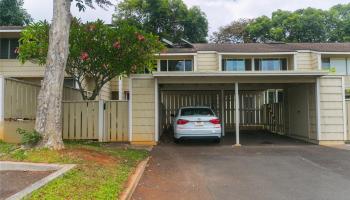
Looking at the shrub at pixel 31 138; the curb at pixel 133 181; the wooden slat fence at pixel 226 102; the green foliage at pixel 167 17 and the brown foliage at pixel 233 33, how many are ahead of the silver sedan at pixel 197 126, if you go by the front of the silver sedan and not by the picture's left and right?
3

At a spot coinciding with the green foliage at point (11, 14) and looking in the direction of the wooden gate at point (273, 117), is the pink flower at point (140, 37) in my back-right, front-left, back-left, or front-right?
front-right

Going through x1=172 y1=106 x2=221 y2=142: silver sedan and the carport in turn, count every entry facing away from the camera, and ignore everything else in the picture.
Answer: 1

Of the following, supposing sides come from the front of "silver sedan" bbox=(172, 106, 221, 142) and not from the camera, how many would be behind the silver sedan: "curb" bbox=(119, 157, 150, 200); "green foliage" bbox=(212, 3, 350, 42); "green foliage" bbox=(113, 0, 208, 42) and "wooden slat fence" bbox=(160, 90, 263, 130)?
1

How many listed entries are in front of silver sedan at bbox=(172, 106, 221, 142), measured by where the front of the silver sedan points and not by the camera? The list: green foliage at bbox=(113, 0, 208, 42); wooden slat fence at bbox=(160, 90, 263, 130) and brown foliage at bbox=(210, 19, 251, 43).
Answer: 3

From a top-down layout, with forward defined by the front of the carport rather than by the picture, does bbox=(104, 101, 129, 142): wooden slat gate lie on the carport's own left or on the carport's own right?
on the carport's own right

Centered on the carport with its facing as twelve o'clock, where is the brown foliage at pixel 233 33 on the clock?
The brown foliage is roughly at 6 o'clock from the carport.

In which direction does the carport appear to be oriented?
toward the camera

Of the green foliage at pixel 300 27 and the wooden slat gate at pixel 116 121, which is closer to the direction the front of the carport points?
the wooden slat gate

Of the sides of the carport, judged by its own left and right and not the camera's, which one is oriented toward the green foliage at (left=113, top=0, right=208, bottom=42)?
back

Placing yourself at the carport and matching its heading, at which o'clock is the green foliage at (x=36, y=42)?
The green foliage is roughly at 2 o'clock from the carport.

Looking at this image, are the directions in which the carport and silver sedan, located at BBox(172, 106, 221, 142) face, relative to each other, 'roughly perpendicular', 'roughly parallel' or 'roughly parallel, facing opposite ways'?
roughly parallel, facing opposite ways

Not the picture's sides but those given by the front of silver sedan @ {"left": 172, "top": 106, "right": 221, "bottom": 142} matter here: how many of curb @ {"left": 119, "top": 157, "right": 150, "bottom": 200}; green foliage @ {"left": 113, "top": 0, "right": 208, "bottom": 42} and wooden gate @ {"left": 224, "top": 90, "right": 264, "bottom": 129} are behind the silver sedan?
1

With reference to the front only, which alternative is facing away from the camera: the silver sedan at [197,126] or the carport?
the silver sedan

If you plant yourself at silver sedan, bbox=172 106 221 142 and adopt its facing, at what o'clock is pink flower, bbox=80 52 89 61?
The pink flower is roughly at 9 o'clock from the silver sedan.

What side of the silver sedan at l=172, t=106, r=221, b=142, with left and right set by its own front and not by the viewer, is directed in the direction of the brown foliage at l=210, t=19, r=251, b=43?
front

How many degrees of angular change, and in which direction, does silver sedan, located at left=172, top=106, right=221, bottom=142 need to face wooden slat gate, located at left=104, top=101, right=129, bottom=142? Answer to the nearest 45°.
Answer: approximately 90° to its left

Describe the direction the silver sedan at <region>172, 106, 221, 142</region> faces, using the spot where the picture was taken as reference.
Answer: facing away from the viewer

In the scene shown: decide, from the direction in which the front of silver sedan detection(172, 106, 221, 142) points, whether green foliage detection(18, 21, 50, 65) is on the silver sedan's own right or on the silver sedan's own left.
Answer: on the silver sedan's own left
